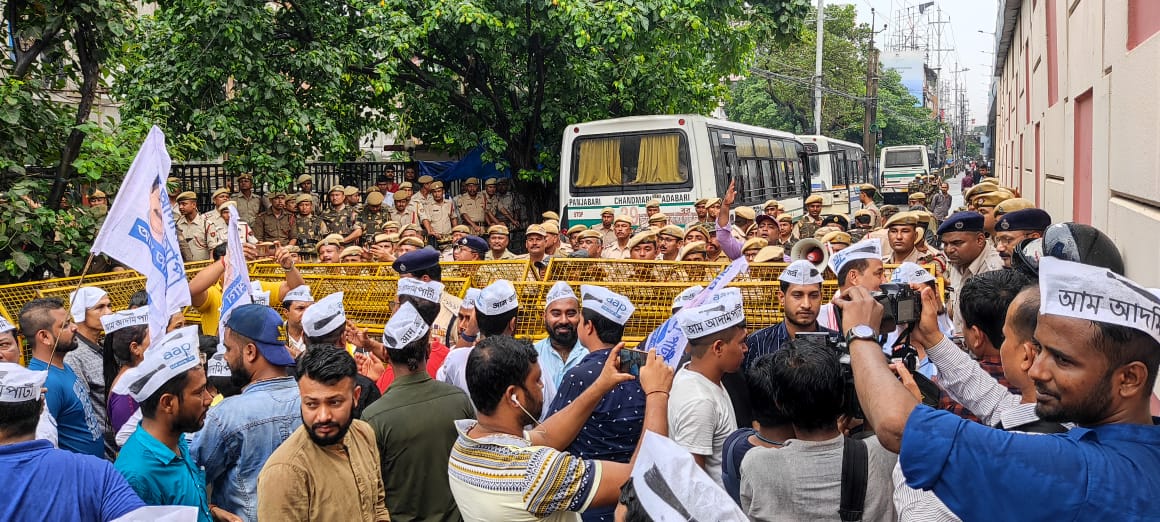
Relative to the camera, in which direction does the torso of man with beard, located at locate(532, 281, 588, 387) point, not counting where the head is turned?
toward the camera

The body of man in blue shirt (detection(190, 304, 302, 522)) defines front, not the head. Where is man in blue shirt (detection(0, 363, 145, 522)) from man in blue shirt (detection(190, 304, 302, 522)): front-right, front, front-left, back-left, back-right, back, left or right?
left

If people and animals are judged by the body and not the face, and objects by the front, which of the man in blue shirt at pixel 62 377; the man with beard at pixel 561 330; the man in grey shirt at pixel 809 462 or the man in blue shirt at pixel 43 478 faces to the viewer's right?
the man in blue shirt at pixel 62 377

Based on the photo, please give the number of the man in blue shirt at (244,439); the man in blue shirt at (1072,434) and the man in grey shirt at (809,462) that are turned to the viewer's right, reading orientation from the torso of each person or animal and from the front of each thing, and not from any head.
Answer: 0

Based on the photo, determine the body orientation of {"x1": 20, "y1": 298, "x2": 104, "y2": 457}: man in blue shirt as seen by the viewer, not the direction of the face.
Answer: to the viewer's right

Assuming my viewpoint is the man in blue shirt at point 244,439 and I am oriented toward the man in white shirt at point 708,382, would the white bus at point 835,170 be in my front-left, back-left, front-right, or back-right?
front-left

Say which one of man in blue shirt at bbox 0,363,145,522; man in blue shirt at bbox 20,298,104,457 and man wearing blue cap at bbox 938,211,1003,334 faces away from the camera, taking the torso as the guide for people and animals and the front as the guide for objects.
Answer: man in blue shirt at bbox 0,363,145,522

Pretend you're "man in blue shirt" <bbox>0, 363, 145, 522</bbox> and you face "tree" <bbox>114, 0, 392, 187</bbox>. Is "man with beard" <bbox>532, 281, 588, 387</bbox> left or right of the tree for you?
right

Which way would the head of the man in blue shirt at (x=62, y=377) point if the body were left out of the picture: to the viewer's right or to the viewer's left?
to the viewer's right

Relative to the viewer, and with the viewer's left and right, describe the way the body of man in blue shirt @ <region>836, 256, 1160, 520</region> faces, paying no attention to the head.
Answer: facing to the left of the viewer

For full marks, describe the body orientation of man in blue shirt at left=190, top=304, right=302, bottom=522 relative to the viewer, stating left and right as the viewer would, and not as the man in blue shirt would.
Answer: facing away from the viewer and to the left of the viewer

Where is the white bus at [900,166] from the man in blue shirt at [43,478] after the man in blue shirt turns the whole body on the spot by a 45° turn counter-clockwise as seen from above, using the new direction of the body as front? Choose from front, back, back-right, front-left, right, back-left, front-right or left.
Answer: right

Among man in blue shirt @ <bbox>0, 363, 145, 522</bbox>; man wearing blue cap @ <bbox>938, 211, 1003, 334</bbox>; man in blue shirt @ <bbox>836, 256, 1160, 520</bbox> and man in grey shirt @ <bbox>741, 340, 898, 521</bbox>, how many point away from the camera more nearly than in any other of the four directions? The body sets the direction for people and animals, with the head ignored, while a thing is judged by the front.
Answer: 2

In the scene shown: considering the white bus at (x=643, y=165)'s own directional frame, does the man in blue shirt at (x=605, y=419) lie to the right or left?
on its right

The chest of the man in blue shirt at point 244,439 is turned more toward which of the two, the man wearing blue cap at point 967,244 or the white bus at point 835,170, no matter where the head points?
the white bus

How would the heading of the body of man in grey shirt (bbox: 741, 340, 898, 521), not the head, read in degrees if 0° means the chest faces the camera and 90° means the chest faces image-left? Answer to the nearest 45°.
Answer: approximately 180°

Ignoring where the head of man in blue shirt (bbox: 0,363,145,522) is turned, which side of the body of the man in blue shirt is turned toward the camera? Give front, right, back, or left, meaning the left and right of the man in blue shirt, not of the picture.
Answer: back

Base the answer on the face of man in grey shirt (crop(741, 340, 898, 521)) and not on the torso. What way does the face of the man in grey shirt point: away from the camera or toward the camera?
away from the camera

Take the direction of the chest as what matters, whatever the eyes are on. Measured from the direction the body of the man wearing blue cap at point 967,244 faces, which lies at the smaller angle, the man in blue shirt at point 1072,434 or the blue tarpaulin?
the man in blue shirt
